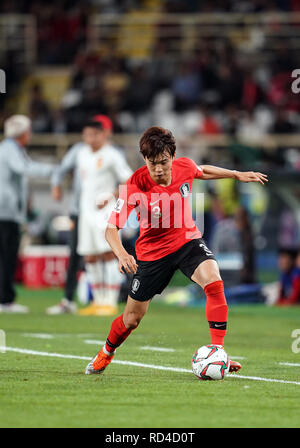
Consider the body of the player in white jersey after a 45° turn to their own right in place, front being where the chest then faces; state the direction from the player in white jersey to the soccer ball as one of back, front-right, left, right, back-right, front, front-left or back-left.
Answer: left

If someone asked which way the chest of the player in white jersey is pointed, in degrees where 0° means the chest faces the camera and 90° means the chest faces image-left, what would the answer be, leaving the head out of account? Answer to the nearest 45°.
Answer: approximately 45°

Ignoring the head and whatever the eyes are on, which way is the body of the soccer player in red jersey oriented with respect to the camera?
toward the camera

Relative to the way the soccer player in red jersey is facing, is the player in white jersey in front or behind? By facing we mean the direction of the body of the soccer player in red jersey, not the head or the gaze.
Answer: behind

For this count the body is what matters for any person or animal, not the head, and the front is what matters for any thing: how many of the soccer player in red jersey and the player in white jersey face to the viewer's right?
0

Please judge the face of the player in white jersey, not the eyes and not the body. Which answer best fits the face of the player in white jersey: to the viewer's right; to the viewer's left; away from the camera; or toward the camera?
toward the camera

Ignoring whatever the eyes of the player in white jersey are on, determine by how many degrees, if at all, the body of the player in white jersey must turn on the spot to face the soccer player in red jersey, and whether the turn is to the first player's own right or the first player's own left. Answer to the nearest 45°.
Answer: approximately 45° to the first player's own left
